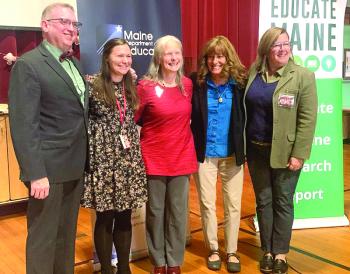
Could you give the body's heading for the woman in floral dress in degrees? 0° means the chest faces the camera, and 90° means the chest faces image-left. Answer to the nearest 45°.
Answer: approximately 315°

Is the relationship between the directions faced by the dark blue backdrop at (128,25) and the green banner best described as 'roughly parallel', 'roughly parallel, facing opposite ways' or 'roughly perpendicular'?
roughly parallel

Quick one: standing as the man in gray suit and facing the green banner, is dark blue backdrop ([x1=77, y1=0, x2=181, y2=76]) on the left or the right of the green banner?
left

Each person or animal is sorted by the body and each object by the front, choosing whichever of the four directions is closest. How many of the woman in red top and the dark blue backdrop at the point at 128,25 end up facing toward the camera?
2

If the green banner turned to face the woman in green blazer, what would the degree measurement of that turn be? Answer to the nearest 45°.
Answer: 0° — it already faces them

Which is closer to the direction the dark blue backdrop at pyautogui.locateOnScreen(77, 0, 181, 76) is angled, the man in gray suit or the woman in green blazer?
the man in gray suit

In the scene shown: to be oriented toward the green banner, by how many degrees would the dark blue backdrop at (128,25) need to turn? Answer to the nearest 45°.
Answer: approximately 90° to its left

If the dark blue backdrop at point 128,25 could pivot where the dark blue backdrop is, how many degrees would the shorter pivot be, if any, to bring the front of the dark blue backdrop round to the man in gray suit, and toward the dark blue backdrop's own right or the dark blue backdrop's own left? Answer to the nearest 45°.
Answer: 0° — it already faces them

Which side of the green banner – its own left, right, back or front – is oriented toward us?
front

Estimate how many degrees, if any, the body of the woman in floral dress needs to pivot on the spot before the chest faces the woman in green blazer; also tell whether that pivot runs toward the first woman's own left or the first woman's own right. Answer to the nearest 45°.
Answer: approximately 45° to the first woman's own left

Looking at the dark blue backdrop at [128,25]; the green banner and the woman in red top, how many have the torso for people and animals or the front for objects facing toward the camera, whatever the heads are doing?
3

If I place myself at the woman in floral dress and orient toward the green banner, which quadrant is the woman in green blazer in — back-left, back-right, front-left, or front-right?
front-right

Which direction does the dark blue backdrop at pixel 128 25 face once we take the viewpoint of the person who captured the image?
facing the viewer
